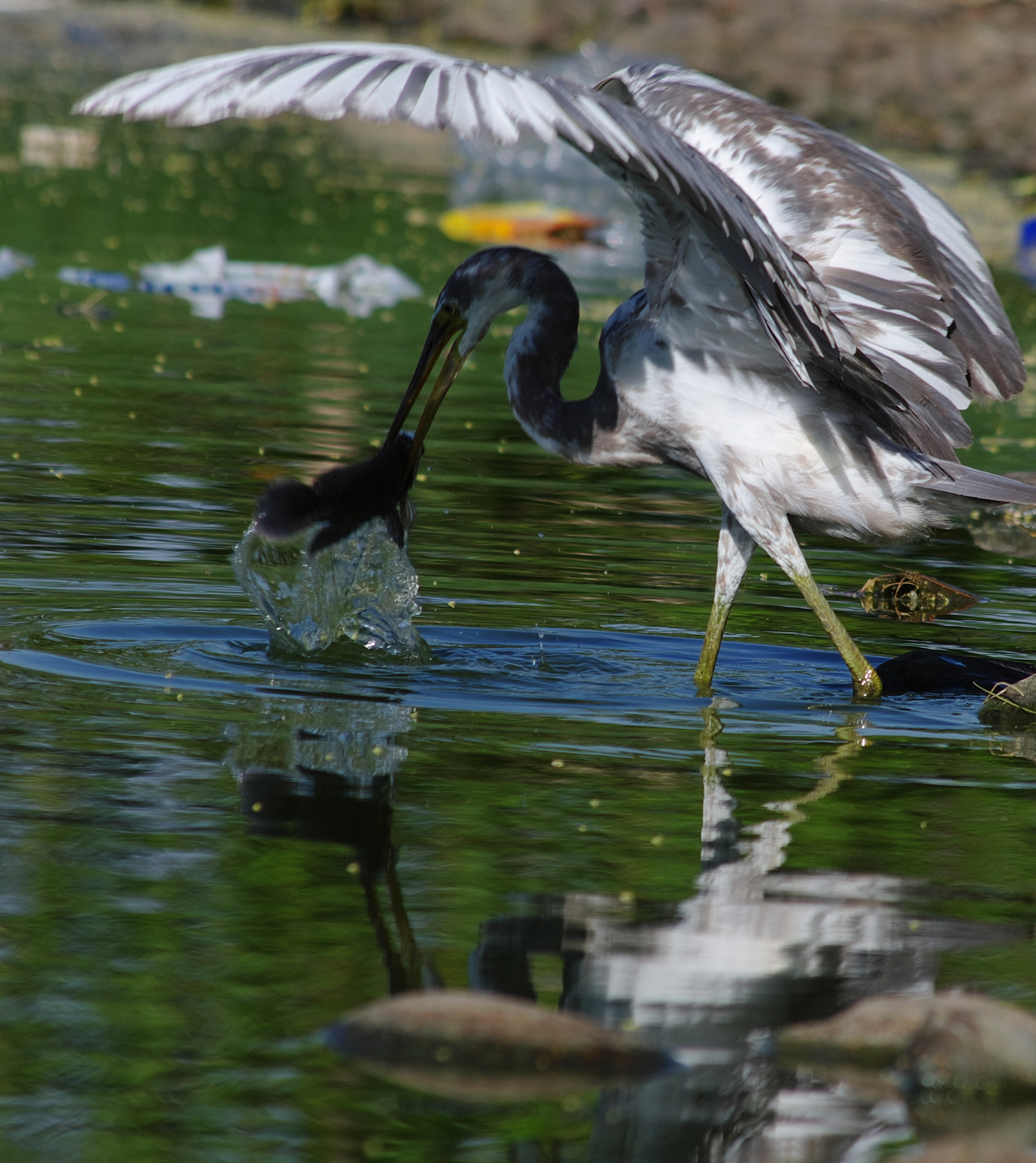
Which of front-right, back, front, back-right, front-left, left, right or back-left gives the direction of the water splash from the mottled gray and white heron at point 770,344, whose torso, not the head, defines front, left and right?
front

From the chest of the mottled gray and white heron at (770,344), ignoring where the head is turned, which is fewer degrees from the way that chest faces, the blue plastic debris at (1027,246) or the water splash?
the water splash

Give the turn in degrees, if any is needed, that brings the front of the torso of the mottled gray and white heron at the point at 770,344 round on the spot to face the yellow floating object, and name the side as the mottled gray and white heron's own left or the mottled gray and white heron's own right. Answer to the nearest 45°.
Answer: approximately 90° to the mottled gray and white heron's own right

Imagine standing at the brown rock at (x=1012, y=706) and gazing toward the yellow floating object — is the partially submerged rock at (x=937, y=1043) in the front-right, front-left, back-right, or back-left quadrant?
back-left

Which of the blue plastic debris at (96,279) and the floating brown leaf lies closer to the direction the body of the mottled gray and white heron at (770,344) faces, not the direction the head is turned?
the blue plastic debris

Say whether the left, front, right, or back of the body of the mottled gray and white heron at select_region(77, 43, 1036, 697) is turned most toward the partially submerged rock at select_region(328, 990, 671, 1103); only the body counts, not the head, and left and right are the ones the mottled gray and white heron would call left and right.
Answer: left

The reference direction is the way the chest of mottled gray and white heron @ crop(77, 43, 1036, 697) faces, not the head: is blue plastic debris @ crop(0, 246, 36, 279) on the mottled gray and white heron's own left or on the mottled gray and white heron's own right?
on the mottled gray and white heron's own right

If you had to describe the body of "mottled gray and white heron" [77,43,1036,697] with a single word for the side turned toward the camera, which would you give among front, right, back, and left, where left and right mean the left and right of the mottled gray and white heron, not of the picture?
left

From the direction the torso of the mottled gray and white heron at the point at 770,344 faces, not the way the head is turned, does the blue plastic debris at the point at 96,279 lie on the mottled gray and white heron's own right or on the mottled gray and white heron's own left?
on the mottled gray and white heron's own right

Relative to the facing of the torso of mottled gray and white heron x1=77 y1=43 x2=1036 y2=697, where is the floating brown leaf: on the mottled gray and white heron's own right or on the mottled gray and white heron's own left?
on the mottled gray and white heron's own right

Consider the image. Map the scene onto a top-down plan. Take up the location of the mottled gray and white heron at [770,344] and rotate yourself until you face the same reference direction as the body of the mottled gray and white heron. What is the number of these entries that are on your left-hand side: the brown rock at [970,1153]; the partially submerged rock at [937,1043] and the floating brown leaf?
2

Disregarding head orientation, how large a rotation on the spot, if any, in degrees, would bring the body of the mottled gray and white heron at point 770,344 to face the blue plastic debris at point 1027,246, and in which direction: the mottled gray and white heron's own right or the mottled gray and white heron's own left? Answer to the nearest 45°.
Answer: approximately 90° to the mottled gray and white heron's own right
